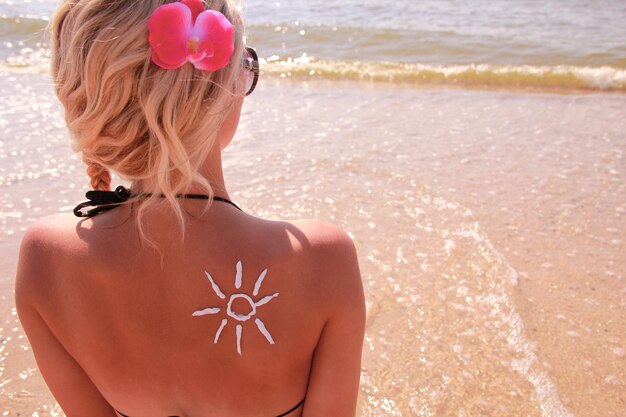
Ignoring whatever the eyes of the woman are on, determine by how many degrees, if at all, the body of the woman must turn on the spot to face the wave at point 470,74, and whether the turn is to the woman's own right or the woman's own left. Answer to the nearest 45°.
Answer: approximately 45° to the woman's own right

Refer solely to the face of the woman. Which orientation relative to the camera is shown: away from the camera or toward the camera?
away from the camera

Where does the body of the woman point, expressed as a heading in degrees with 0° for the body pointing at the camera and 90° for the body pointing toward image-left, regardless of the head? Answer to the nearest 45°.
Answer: approximately 180°
